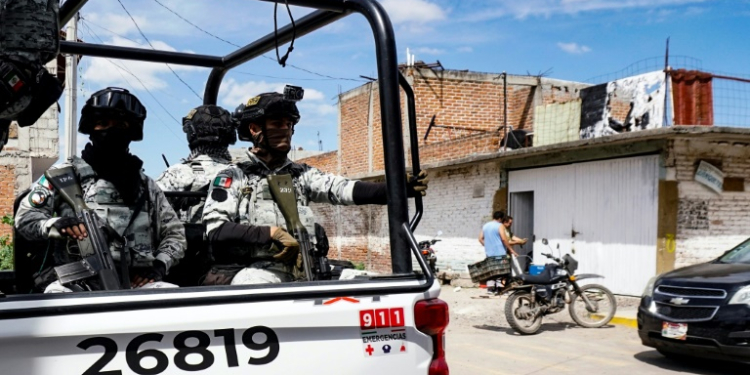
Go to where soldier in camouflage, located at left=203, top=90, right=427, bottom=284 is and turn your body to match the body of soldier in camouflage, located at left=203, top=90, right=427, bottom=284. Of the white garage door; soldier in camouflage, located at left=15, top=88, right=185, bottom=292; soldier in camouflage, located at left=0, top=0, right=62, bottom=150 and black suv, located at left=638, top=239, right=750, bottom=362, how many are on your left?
2

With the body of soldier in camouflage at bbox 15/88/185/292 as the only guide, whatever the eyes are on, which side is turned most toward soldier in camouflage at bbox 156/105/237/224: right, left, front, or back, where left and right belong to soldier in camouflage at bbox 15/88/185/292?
back

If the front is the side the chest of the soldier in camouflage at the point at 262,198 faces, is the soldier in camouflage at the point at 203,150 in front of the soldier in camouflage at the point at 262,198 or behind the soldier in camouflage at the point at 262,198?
behind

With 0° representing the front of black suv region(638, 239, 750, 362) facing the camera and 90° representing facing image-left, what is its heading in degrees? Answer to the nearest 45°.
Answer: approximately 45°

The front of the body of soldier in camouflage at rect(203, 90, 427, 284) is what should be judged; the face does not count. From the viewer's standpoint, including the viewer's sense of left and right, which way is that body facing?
facing the viewer and to the right of the viewer

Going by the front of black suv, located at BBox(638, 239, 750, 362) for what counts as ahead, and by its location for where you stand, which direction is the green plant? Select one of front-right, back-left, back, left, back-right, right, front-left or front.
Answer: front-right

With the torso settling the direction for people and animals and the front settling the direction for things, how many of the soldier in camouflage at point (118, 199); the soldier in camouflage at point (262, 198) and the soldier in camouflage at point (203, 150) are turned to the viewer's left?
0

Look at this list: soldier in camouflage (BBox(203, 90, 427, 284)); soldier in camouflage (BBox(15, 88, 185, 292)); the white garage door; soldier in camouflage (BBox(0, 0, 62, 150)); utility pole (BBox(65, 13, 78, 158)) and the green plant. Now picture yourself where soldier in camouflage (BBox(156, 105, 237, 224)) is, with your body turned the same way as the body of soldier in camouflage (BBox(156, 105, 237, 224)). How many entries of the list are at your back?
3

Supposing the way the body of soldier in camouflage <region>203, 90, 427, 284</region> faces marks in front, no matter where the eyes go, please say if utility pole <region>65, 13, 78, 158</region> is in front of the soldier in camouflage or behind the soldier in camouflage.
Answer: behind

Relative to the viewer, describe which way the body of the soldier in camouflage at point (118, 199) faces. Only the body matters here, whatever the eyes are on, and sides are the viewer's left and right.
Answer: facing the viewer

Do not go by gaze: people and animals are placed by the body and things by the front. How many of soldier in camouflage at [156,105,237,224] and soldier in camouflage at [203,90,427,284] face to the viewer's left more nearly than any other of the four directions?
0

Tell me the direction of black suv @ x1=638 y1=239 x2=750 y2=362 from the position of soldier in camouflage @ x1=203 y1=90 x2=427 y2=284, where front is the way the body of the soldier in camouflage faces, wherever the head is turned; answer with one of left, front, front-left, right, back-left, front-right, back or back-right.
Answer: left
